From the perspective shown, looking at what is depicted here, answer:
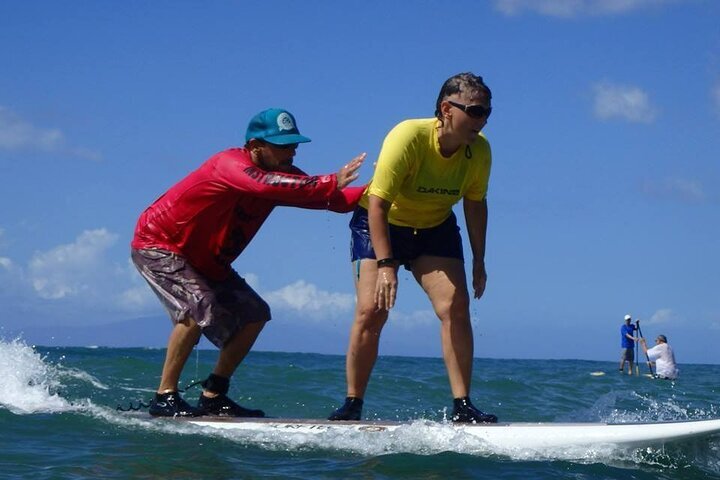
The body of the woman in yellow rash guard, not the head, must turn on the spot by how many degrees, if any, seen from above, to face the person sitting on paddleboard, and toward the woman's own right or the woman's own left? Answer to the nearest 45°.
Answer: approximately 135° to the woman's own left

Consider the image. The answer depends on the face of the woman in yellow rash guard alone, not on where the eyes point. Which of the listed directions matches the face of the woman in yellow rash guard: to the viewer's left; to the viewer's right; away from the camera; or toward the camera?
to the viewer's right

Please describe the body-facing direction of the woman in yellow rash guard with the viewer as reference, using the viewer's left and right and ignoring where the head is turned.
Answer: facing the viewer and to the right of the viewer

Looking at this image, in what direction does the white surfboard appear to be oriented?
to the viewer's right

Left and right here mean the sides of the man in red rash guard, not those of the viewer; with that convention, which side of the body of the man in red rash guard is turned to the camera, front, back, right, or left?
right
